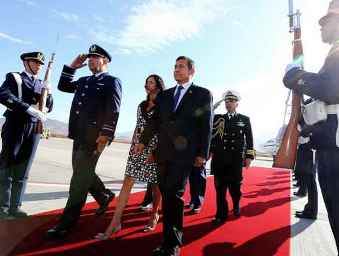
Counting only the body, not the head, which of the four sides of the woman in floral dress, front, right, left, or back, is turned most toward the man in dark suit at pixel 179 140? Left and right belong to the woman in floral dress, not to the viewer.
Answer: left

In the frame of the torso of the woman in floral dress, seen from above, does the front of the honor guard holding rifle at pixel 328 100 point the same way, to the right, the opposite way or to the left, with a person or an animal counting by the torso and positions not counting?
to the right

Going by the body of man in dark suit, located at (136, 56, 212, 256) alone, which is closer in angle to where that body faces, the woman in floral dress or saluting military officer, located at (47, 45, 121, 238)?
the saluting military officer

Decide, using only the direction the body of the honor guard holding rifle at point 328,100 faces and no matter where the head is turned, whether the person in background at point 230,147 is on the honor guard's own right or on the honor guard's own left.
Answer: on the honor guard's own right

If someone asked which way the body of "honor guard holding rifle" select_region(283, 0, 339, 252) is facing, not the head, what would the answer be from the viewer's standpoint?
to the viewer's left

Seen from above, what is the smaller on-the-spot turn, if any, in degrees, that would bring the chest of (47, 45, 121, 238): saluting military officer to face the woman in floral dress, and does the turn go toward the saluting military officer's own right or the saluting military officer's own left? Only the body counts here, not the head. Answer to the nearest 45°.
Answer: approximately 135° to the saluting military officer's own left

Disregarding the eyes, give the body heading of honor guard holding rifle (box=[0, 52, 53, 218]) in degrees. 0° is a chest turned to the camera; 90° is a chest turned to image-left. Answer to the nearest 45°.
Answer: approximately 315°

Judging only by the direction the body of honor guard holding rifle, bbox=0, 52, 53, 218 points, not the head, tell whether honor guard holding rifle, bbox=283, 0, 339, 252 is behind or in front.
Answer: in front

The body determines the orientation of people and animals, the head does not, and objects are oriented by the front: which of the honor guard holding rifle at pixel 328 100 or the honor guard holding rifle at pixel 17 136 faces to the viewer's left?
the honor guard holding rifle at pixel 328 100

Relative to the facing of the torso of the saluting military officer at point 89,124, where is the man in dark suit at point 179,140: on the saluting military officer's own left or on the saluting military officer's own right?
on the saluting military officer's own left

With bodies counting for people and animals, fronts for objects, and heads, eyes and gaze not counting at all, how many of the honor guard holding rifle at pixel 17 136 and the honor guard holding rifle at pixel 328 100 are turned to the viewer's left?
1

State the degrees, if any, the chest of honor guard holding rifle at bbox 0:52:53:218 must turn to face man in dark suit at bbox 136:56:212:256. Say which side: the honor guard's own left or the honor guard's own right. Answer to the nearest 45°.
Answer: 0° — they already face them

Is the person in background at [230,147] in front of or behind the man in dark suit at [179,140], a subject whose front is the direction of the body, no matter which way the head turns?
behind

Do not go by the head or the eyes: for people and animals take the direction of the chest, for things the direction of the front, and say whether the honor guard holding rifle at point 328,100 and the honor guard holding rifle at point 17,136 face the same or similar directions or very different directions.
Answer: very different directions
